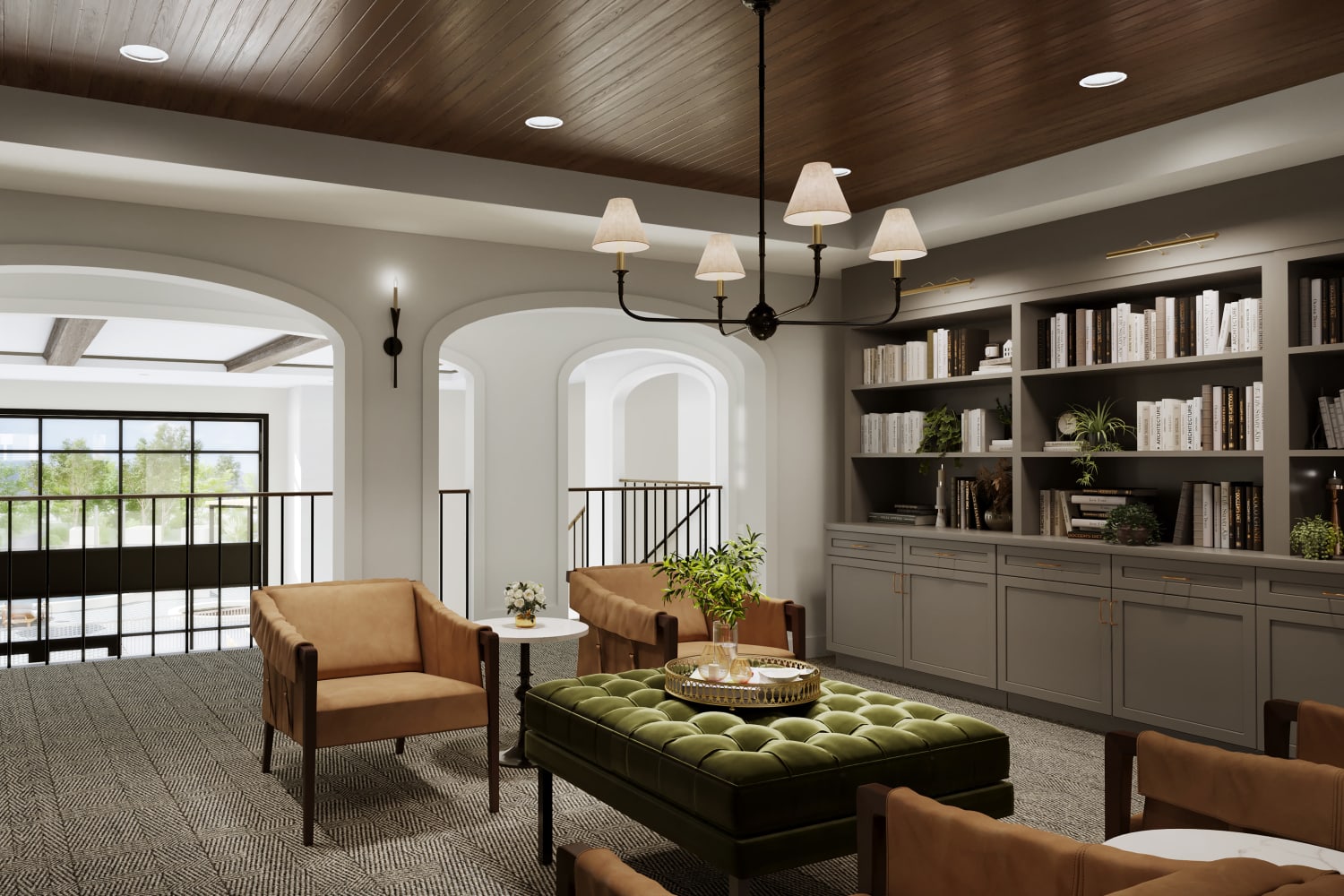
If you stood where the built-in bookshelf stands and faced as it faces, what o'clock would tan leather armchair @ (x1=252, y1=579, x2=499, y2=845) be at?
The tan leather armchair is roughly at 12 o'clock from the built-in bookshelf.

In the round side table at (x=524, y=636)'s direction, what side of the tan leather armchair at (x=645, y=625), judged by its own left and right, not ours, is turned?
right

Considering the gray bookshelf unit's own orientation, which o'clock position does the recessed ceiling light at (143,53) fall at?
The recessed ceiling light is roughly at 12 o'clock from the gray bookshelf unit.

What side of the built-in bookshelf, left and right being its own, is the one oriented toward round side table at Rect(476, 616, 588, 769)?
front

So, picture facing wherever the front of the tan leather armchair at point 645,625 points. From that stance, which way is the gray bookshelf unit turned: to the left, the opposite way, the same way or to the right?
to the right

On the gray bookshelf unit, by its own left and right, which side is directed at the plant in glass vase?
front

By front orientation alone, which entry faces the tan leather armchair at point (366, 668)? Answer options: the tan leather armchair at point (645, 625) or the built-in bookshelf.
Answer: the built-in bookshelf

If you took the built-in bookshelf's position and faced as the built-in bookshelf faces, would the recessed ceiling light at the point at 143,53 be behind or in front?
in front

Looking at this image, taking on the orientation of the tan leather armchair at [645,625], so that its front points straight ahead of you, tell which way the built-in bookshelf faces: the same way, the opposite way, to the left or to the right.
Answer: to the right

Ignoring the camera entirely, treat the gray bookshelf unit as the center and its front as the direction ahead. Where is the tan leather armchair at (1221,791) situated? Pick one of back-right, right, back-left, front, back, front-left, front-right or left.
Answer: front-left

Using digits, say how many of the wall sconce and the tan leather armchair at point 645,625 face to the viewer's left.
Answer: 0

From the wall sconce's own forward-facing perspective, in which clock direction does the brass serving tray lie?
The brass serving tray is roughly at 11 o'clock from the wall sconce.

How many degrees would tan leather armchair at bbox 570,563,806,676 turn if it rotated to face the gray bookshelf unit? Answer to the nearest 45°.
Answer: approximately 45° to its left

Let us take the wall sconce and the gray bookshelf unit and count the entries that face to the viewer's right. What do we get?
0

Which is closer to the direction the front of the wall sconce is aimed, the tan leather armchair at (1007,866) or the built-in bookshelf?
the tan leather armchair
